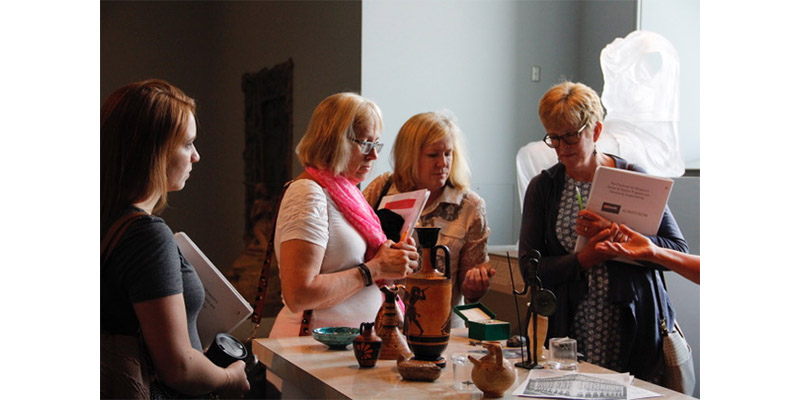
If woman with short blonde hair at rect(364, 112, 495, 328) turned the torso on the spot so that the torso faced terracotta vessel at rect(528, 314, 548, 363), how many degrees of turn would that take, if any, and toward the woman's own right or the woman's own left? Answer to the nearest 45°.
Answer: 0° — they already face it

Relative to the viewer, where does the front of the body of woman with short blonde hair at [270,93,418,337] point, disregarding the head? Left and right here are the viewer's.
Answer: facing to the right of the viewer

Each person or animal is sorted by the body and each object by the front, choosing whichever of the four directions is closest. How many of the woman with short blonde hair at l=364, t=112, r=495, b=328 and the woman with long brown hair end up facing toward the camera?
1

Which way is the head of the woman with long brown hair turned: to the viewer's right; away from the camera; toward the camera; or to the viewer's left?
to the viewer's right

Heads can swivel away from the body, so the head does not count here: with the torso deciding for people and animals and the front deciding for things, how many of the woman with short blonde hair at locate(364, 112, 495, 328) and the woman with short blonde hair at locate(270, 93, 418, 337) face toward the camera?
1

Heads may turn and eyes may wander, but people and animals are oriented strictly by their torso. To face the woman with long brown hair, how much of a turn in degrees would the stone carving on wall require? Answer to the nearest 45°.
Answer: approximately 45° to its left

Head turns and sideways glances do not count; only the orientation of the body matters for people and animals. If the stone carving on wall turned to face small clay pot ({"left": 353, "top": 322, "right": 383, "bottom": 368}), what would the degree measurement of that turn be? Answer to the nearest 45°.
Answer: approximately 45° to its left

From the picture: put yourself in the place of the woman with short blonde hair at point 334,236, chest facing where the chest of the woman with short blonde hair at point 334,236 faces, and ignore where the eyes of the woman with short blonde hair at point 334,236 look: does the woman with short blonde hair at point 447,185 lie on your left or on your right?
on your left

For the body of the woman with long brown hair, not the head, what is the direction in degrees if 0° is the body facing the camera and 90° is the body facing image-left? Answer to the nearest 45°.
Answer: approximately 270°

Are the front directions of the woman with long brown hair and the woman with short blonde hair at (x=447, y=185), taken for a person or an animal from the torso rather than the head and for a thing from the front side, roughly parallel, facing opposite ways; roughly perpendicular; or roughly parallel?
roughly perpendicular
